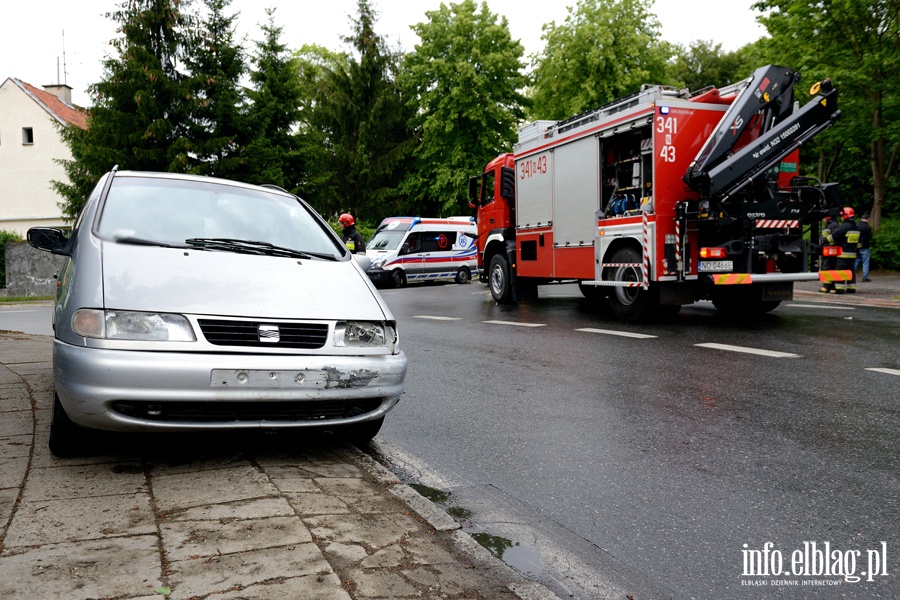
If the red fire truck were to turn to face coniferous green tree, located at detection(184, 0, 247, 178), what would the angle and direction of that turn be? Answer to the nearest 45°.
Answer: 0° — it already faces it

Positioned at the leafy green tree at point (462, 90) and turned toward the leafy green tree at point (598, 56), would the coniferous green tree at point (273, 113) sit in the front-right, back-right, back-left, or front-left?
back-right

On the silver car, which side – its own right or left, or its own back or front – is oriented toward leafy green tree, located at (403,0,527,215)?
back

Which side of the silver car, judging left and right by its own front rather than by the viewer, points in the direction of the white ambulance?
back

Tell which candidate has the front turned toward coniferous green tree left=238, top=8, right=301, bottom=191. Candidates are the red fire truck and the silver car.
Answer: the red fire truck

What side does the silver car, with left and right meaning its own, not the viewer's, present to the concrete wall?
back

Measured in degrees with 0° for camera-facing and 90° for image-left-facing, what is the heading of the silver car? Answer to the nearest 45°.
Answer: approximately 0°

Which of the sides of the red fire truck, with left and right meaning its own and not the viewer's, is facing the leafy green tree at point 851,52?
right

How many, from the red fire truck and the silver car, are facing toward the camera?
1

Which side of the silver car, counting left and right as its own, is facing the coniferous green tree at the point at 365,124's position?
back

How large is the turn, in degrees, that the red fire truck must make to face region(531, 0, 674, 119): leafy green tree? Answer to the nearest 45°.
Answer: approximately 45° to its right

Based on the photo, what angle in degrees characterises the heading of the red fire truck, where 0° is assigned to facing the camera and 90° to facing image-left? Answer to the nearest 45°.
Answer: approximately 135°

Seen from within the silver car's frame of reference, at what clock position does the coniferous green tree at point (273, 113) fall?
The coniferous green tree is roughly at 6 o'clock from the silver car.
